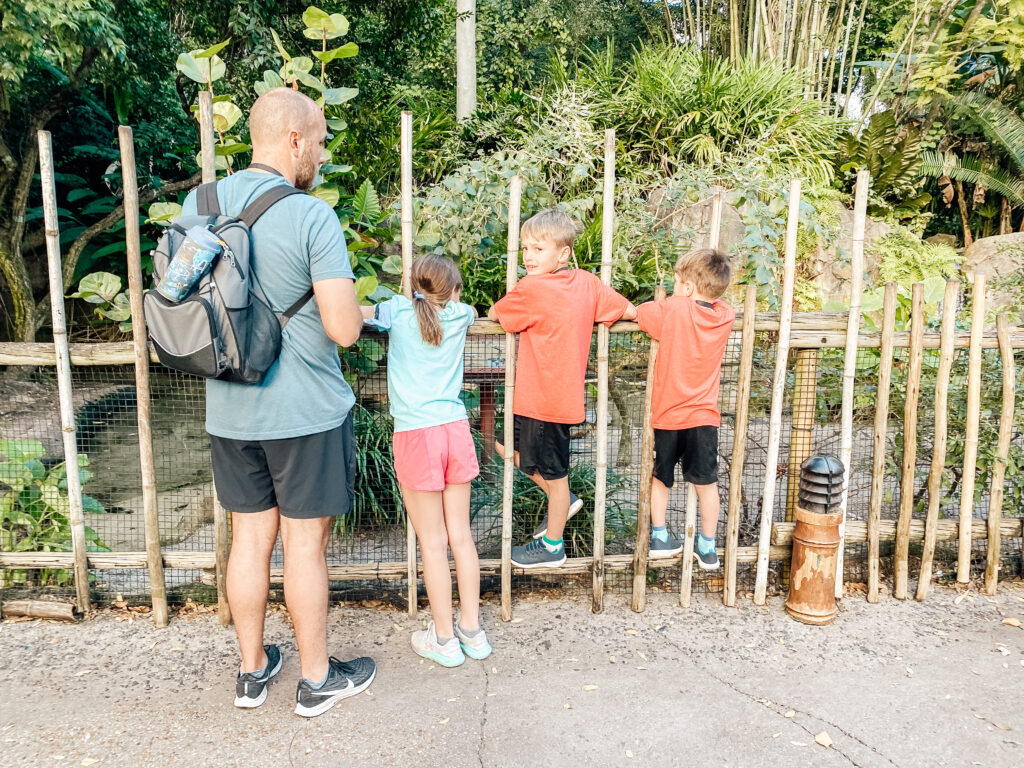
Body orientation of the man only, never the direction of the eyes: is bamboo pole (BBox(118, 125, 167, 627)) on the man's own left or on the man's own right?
on the man's own left

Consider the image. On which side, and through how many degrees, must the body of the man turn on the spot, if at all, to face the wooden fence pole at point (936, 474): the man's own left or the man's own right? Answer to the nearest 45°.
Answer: approximately 45° to the man's own right

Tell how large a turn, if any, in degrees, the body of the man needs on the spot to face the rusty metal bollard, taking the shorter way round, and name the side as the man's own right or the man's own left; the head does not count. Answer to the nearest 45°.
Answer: approximately 45° to the man's own right

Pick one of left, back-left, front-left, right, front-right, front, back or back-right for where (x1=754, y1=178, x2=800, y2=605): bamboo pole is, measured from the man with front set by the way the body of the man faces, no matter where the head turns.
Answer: front-right

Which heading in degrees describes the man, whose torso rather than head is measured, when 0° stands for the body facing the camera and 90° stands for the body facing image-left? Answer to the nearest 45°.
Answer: approximately 225°

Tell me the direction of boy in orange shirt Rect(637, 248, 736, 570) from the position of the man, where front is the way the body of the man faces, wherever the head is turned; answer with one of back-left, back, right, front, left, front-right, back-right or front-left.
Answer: front-right

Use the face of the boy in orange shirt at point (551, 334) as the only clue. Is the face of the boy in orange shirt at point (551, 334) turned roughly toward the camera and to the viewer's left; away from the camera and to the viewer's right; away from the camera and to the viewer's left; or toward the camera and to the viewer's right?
toward the camera and to the viewer's left

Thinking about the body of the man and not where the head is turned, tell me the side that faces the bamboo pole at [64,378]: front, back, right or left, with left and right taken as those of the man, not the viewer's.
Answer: left

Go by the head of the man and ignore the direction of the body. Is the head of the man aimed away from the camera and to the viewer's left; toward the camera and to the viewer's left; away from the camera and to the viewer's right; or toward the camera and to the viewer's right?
away from the camera and to the viewer's right

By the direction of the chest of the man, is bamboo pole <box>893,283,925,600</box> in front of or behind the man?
in front
